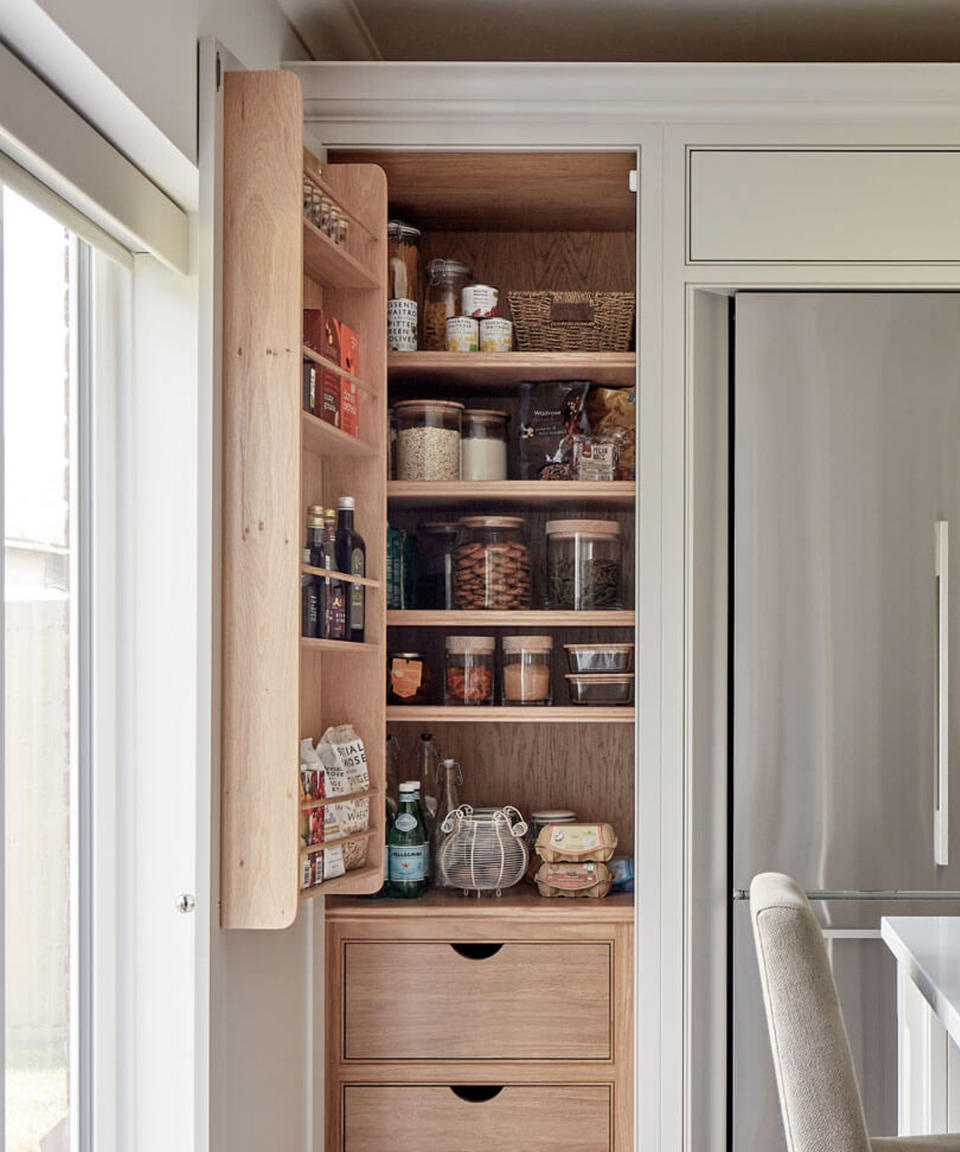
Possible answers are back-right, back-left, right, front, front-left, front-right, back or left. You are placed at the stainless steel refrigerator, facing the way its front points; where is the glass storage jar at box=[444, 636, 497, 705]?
right

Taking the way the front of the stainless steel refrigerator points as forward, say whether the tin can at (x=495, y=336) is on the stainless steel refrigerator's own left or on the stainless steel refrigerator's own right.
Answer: on the stainless steel refrigerator's own right

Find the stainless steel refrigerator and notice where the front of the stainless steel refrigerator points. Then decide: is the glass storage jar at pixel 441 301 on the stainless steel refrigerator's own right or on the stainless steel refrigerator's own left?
on the stainless steel refrigerator's own right

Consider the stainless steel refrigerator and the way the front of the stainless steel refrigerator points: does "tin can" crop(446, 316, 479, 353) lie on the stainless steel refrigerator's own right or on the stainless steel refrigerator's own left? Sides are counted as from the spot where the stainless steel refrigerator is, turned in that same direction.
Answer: on the stainless steel refrigerator's own right

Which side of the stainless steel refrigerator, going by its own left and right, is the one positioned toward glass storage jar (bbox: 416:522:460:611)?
right

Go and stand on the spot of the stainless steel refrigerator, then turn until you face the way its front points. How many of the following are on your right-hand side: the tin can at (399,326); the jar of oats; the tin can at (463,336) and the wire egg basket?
4

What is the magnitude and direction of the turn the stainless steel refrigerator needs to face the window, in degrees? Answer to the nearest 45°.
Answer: approximately 45° to its right

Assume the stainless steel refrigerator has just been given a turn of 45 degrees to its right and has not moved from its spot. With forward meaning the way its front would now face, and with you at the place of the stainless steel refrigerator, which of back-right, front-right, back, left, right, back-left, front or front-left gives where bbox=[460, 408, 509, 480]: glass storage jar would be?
front-right

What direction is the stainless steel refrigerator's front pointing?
toward the camera

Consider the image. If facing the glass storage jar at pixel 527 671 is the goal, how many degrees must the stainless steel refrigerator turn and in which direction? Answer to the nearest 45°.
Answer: approximately 90° to its right

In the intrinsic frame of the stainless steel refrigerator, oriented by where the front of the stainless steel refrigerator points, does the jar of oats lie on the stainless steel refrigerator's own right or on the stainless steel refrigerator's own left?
on the stainless steel refrigerator's own right

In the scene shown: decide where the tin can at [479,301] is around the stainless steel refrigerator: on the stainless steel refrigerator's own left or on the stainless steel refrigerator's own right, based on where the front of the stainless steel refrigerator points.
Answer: on the stainless steel refrigerator's own right

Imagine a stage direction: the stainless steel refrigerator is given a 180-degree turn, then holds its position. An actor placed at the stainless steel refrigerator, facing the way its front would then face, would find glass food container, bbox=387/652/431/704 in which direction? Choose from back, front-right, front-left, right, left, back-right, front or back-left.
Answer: left
